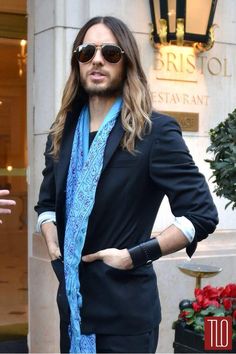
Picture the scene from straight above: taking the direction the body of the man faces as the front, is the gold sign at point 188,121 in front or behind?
behind

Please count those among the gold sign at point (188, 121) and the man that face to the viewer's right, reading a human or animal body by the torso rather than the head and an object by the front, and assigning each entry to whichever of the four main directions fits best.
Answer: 0

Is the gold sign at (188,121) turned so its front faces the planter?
yes

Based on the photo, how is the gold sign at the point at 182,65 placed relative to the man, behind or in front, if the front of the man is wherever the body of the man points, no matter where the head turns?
behind

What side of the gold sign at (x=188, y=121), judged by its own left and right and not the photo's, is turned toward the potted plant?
front

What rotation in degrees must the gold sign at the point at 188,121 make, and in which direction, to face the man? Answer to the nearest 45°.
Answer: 0° — it already faces them

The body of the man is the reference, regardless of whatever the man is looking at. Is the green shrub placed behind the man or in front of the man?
behind

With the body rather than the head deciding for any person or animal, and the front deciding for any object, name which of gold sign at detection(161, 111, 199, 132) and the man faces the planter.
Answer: the gold sign

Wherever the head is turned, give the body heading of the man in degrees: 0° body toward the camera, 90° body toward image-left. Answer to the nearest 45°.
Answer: approximately 45°
